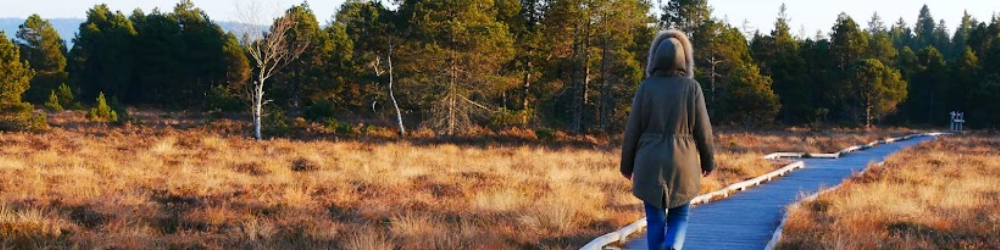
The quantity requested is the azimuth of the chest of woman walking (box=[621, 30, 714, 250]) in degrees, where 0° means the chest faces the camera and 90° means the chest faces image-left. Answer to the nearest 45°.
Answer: approximately 180°

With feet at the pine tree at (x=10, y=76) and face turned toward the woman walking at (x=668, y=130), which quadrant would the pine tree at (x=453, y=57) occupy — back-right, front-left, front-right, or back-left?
front-left

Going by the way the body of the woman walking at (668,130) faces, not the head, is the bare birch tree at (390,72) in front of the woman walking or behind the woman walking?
in front

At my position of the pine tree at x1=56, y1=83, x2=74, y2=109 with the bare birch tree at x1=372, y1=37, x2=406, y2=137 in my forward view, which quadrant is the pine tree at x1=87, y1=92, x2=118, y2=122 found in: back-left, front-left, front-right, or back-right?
front-right

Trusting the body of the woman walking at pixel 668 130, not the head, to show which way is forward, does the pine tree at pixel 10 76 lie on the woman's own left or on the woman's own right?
on the woman's own left
